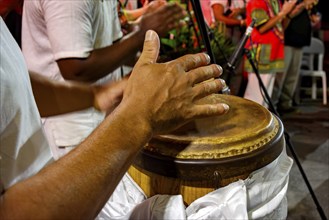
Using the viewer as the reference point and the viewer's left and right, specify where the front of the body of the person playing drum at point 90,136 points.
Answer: facing to the right of the viewer

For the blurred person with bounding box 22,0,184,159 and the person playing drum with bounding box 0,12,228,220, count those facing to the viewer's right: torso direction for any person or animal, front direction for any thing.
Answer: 2

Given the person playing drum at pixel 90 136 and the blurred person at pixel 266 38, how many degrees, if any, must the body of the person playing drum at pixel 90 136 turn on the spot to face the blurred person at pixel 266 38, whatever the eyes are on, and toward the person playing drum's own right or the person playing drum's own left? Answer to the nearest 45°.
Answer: approximately 45° to the person playing drum's own left

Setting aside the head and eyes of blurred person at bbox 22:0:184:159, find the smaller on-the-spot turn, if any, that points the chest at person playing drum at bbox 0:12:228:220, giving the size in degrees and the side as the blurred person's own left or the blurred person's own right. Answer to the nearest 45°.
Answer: approximately 90° to the blurred person's own right

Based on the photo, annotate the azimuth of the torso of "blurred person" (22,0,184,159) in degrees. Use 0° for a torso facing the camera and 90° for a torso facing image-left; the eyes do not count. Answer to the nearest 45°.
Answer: approximately 270°

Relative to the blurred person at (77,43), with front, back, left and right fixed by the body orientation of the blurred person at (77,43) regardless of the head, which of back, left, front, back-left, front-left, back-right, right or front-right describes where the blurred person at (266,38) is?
front-left

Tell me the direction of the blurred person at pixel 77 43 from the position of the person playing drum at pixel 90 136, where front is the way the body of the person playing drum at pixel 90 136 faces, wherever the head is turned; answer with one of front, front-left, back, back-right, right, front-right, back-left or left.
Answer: left

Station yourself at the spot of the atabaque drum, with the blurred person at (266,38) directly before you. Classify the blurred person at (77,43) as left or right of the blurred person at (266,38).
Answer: left

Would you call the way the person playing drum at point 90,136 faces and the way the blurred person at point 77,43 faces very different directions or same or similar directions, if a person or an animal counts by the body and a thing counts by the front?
same or similar directions

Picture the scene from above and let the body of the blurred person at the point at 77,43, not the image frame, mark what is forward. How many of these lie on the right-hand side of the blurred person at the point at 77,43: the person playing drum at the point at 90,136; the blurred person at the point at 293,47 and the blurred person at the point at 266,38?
1
